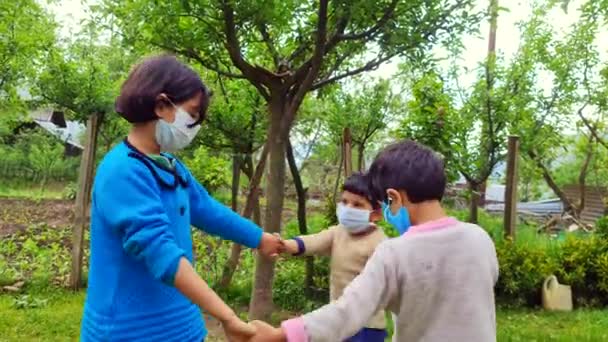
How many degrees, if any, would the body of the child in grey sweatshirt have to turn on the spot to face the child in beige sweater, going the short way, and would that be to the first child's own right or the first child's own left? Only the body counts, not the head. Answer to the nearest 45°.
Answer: approximately 45° to the first child's own right

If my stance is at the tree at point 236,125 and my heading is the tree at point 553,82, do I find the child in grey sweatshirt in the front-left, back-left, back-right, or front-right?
back-right

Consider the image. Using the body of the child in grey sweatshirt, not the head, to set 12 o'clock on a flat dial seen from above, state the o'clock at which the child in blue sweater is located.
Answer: The child in blue sweater is roughly at 10 o'clock from the child in grey sweatshirt.

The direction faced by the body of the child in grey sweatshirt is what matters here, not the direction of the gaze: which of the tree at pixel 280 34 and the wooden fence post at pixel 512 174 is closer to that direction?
the tree

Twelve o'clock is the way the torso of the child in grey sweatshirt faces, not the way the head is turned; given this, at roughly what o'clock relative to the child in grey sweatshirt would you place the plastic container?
The plastic container is roughly at 2 o'clock from the child in grey sweatshirt.

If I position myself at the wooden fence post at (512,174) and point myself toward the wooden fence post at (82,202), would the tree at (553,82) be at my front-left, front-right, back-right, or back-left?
back-right

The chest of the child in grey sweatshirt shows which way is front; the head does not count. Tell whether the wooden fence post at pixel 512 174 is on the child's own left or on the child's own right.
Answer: on the child's own right

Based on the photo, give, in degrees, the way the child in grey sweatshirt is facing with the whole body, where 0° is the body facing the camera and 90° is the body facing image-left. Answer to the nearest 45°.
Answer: approximately 135°

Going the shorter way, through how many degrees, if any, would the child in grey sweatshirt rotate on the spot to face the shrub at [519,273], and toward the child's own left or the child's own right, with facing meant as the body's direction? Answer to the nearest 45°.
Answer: approximately 45° to the child's own right
